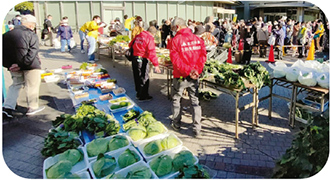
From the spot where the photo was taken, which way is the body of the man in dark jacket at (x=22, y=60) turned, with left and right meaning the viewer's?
facing away from the viewer and to the right of the viewer

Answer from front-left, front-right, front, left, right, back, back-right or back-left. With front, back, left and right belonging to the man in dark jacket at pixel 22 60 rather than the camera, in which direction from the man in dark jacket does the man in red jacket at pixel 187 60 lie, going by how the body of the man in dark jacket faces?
right

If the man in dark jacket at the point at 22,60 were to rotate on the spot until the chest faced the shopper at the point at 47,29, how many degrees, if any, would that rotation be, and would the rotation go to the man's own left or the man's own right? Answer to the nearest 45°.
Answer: approximately 45° to the man's own left
